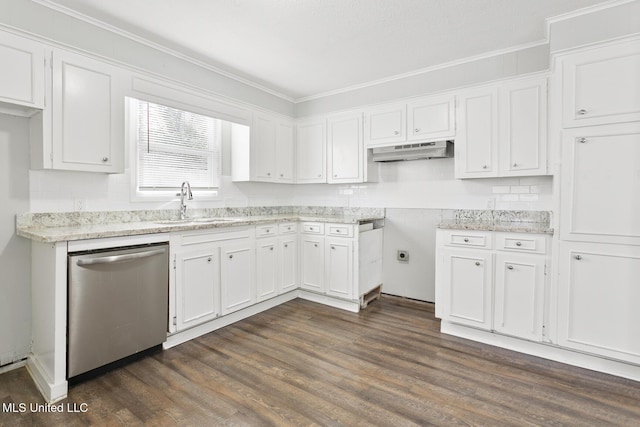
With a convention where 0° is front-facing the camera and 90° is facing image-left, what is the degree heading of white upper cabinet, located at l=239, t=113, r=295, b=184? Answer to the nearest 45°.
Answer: approximately 315°

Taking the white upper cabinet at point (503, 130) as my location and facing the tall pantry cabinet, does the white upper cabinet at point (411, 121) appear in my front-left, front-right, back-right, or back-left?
back-right

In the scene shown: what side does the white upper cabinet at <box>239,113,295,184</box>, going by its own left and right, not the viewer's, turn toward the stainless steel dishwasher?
right

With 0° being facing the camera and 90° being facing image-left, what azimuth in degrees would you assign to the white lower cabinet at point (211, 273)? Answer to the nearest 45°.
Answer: approximately 315°

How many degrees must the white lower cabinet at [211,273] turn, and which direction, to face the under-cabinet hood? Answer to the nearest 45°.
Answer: approximately 45° to its left

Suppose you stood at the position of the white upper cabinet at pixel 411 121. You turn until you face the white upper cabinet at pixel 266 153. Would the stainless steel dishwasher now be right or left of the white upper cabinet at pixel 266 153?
left
